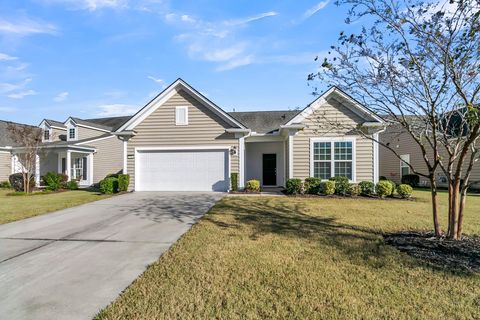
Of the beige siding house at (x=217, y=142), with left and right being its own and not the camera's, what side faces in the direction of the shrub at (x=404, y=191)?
left

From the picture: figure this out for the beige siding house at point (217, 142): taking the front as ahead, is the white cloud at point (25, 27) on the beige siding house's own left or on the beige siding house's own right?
on the beige siding house's own right

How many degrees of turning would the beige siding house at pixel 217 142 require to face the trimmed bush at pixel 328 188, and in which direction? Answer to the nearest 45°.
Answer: approximately 45° to its left

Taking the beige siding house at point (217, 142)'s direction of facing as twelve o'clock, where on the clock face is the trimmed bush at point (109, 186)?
The trimmed bush is roughly at 3 o'clock from the beige siding house.

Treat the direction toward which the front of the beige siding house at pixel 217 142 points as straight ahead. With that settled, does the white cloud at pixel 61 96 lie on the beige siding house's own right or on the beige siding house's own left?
on the beige siding house's own right

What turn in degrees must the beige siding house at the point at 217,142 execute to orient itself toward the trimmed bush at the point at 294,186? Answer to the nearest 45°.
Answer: approximately 45° to its left

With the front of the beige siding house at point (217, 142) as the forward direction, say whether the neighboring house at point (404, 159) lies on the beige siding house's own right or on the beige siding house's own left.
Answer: on the beige siding house's own left

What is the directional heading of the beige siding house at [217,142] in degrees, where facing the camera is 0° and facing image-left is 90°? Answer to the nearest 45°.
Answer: approximately 0°

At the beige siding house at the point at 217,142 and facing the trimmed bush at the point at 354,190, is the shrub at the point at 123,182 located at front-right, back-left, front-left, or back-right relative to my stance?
back-right
